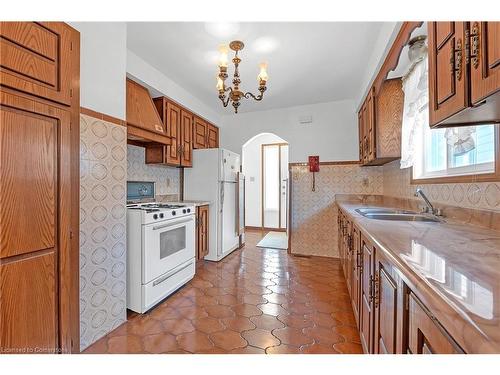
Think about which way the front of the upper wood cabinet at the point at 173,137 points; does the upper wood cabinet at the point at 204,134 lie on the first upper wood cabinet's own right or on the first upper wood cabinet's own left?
on the first upper wood cabinet's own left

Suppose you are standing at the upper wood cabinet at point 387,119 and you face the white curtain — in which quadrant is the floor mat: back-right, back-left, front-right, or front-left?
back-right

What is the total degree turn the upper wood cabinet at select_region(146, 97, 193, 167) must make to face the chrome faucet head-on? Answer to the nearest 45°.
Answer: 0° — it already faces it

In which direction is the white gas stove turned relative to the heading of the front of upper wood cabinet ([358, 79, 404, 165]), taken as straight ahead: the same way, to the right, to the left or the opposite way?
the opposite way

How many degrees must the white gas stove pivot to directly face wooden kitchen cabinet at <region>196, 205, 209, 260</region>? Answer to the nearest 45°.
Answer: approximately 90° to its left

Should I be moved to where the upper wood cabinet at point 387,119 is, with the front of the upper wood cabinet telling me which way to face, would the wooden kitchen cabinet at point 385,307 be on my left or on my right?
on my left

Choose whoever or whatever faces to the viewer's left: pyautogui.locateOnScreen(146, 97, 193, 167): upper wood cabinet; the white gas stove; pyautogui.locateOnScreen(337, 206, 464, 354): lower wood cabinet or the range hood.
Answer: the lower wood cabinet

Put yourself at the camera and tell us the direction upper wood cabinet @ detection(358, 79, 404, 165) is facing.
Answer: facing to the left of the viewer

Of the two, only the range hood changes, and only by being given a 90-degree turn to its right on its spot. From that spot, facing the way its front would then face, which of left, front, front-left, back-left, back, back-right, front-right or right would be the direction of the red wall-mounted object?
back-left

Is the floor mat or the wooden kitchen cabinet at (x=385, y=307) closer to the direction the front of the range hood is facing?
the wooden kitchen cabinet

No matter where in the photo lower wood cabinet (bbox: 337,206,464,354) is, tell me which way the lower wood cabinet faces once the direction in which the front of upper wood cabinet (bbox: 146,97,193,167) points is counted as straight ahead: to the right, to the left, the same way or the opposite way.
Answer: the opposite way

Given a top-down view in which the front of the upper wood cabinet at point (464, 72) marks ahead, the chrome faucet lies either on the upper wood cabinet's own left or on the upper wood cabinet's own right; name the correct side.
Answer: on the upper wood cabinet's own right

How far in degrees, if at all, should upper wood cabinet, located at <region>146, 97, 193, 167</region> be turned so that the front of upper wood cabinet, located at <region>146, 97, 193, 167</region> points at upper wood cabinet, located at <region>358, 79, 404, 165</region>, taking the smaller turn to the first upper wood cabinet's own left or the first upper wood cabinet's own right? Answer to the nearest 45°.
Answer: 0° — it already faces it

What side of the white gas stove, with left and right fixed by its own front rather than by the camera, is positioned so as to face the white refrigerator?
left

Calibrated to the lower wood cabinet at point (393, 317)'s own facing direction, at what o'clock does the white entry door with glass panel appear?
The white entry door with glass panel is roughly at 2 o'clock from the lower wood cabinet.
